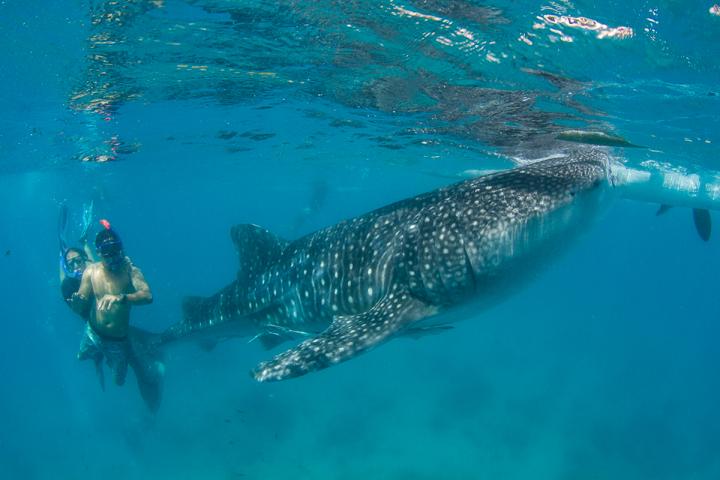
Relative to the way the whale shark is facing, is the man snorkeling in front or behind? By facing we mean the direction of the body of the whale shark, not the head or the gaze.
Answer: behind

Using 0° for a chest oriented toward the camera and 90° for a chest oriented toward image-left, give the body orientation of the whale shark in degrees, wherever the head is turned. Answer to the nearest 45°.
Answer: approximately 315°

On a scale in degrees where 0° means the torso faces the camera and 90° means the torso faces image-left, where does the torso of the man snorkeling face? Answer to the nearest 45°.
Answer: approximately 0°

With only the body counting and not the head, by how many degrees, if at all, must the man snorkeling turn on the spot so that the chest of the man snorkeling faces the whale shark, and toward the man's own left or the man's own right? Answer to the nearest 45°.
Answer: approximately 45° to the man's own left
